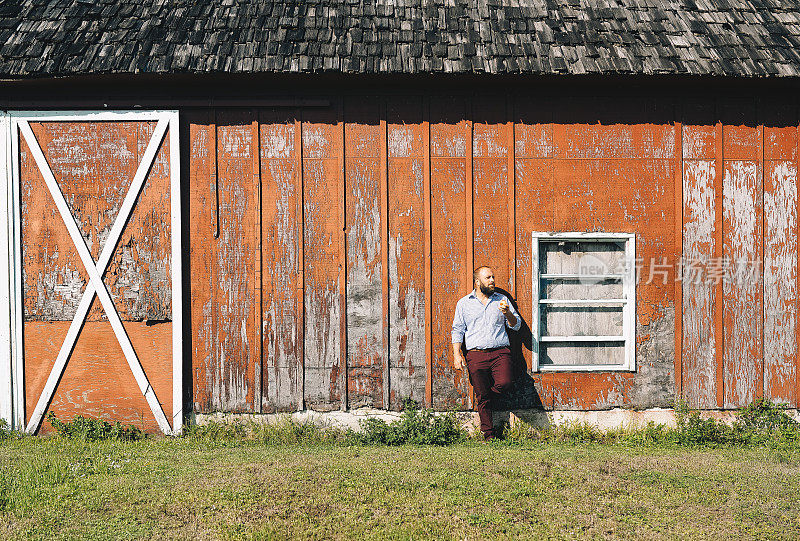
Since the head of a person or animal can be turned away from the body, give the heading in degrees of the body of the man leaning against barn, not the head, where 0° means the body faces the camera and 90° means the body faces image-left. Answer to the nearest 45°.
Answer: approximately 0°

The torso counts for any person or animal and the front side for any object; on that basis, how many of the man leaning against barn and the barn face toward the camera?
2

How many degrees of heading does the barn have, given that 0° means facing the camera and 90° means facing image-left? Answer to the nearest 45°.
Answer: approximately 0°
